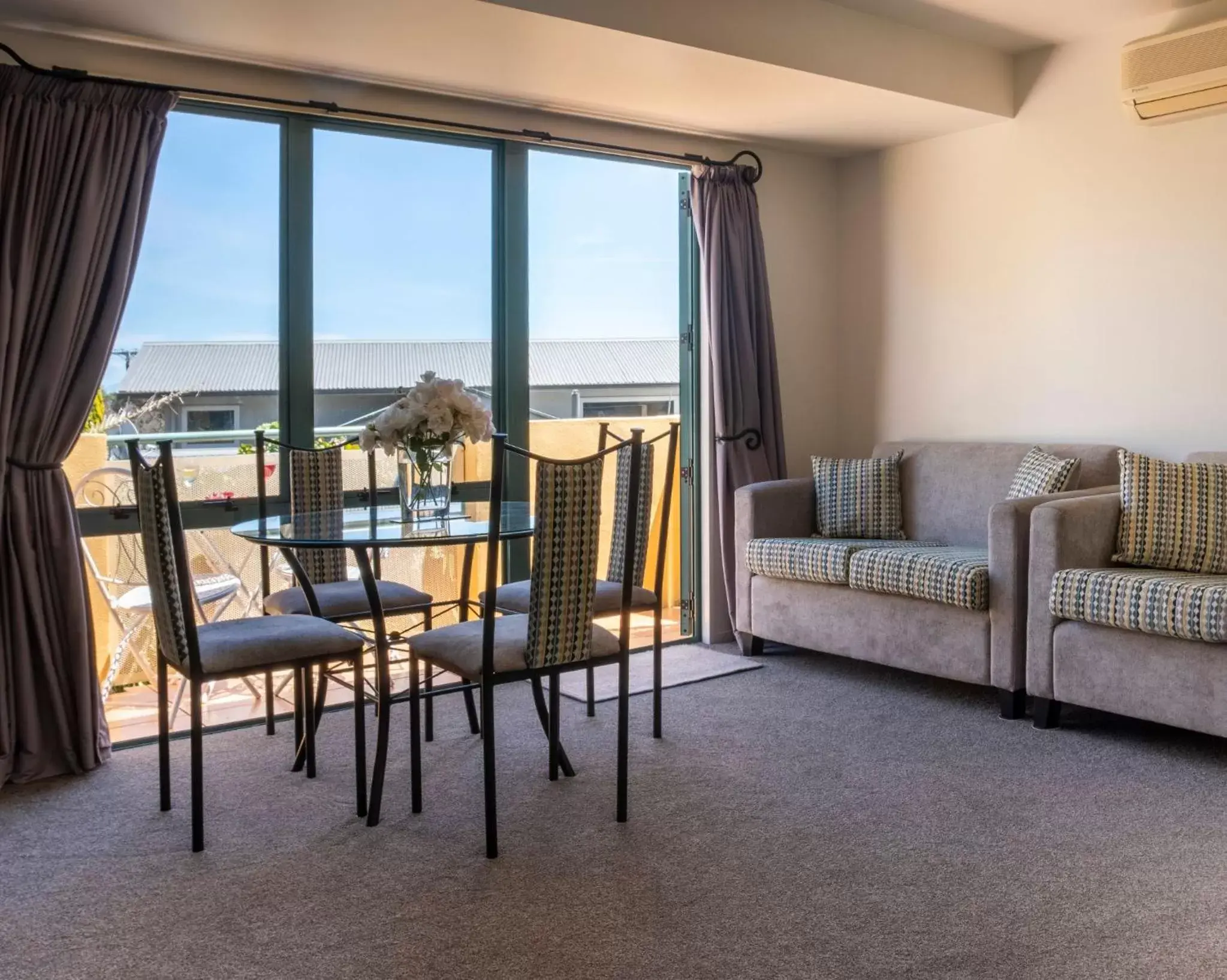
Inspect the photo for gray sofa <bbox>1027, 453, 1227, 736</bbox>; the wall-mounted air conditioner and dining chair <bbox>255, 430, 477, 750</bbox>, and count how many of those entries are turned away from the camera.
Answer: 0

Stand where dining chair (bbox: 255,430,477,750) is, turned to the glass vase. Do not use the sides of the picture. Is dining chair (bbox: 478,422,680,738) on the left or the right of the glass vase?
left

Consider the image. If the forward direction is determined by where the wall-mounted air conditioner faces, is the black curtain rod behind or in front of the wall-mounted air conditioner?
in front

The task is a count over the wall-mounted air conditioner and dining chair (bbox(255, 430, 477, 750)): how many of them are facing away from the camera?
0

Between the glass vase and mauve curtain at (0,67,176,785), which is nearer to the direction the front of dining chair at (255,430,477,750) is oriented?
the glass vase

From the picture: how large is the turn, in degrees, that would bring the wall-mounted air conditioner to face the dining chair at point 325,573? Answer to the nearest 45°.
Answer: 0° — it already faces it

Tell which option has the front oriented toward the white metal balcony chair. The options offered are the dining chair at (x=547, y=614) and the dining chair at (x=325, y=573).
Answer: the dining chair at (x=547, y=614)

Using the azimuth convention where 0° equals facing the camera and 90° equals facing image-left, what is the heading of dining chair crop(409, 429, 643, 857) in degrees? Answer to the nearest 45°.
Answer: approximately 135°

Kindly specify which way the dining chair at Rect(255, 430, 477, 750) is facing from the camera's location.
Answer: facing the viewer and to the right of the viewer

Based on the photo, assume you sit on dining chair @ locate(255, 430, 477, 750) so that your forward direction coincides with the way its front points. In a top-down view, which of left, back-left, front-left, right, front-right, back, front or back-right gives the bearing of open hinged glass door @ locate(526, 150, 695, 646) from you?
left

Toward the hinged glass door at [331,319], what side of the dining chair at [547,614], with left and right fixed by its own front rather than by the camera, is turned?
front

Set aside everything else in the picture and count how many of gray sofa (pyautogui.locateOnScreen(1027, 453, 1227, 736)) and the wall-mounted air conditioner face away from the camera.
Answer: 0

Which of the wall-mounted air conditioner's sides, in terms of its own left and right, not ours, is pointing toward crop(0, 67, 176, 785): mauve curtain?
front

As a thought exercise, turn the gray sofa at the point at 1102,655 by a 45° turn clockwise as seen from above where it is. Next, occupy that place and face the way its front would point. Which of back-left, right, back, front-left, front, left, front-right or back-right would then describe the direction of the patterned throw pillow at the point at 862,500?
front-right

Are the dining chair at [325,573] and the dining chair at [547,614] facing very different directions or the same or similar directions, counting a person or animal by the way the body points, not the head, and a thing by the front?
very different directions

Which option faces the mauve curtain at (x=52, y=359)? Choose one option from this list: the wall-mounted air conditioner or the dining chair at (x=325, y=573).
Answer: the wall-mounted air conditioner

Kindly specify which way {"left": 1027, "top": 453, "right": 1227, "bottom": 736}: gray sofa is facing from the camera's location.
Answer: facing the viewer and to the left of the viewer
